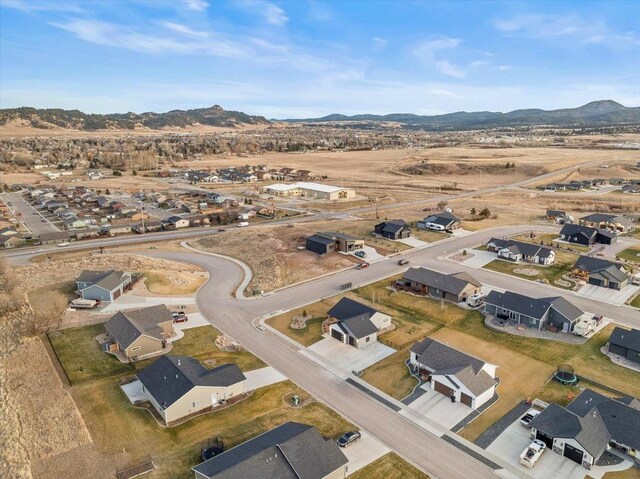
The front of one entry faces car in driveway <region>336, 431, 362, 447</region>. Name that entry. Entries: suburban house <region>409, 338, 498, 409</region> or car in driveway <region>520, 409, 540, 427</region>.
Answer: the suburban house

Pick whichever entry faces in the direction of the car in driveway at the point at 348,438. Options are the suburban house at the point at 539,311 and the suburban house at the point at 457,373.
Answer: the suburban house at the point at 457,373

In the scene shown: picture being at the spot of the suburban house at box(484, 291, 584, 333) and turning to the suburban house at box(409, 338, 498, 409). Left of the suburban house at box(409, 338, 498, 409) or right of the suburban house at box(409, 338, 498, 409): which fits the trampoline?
left

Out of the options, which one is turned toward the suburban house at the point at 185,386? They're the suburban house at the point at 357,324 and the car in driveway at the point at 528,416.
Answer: the suburban house at the point at 357,324

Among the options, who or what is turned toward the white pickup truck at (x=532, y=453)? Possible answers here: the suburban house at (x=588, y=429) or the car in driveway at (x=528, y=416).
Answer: the suburban house

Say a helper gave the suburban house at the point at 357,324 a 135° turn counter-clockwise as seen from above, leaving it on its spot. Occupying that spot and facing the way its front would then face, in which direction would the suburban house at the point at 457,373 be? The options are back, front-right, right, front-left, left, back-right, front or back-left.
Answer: front-right

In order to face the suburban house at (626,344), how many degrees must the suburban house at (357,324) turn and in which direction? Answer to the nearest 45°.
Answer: approximately 135° to its left

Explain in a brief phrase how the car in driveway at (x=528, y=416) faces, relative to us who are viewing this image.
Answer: facing away from the viewer and to the right of the viewer

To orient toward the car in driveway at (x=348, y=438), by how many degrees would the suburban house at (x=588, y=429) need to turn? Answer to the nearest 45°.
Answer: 0° — it already faces it

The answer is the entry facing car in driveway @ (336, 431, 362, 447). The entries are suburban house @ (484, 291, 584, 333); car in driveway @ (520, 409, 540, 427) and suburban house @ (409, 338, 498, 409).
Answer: suburban house @ (409, 338, 498, 409)

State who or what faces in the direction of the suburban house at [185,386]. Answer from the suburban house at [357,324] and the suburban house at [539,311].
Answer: the suburban house at [357,324]
